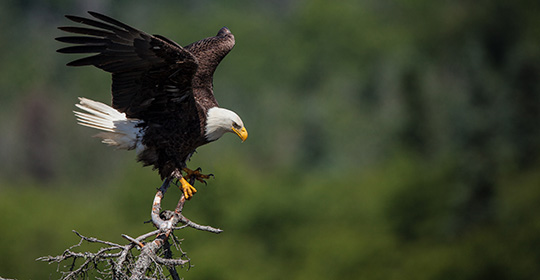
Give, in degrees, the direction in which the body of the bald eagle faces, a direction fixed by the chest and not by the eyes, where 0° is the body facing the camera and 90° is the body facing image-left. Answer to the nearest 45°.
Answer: approximately 270°
